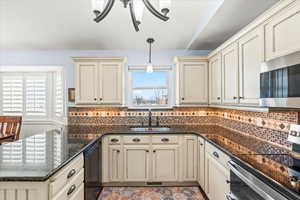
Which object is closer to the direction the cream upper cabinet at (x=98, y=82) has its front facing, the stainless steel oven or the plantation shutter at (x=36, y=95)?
the stainless steel oven

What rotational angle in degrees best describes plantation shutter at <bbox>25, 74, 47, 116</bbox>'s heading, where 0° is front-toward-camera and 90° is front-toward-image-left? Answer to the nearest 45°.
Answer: approximately 0°

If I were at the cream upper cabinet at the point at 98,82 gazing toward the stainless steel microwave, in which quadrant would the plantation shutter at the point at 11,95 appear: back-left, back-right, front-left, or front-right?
back-right

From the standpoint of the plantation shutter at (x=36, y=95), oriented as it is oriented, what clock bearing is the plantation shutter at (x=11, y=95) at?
the plantation shutter at (x=11, y=95) is roughly at 4 o'clock from the plantation shutter at (x=36, y=95).

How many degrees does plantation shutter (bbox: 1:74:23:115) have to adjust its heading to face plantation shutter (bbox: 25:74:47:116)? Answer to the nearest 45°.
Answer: approximately 45° to its left

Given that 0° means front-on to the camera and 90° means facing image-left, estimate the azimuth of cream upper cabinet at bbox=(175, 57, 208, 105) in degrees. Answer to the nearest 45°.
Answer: approximately 0°

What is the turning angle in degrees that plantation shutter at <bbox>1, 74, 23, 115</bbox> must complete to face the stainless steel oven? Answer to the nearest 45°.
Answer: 0° — it already faces it

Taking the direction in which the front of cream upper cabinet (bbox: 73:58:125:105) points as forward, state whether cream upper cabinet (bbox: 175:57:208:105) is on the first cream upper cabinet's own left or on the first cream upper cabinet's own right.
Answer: on the first cream upper cabinet's own left
